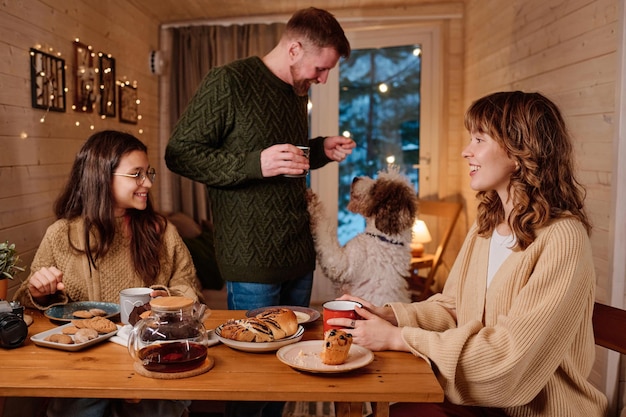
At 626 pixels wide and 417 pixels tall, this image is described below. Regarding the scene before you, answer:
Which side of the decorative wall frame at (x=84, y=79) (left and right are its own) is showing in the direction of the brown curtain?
left

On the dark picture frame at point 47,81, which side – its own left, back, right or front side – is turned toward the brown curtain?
left

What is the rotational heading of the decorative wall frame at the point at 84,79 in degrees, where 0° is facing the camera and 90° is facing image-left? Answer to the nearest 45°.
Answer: approximately 315°

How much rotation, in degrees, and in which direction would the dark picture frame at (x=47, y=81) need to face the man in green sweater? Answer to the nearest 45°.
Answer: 0° — it already faces them

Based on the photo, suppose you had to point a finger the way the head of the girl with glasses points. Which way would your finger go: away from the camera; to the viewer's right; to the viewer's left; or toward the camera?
to the viewer's right

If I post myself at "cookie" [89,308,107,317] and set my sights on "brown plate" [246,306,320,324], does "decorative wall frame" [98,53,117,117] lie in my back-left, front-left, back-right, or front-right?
back-left
